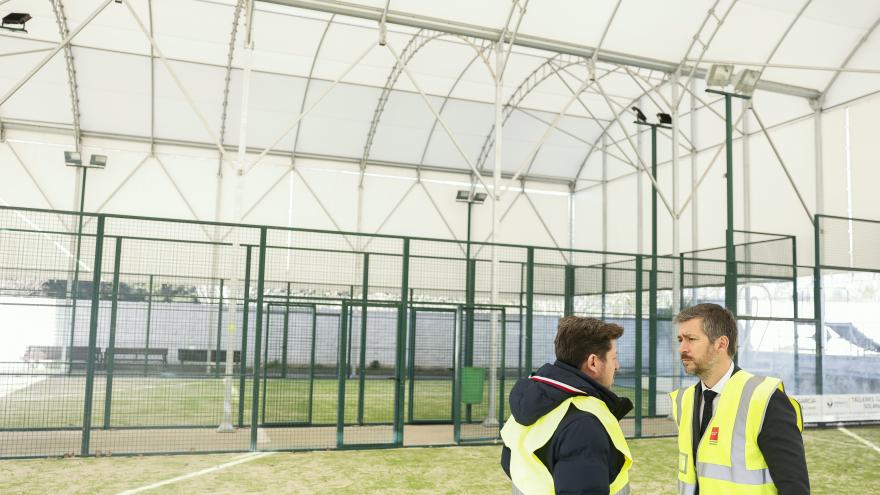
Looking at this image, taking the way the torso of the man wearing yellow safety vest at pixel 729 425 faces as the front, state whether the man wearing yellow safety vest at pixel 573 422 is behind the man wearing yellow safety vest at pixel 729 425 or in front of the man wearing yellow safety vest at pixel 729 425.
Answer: in front

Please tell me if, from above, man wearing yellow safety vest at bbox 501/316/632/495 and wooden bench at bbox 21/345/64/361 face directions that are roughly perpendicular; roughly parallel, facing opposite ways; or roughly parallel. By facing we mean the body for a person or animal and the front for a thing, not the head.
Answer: roughly perpendicular

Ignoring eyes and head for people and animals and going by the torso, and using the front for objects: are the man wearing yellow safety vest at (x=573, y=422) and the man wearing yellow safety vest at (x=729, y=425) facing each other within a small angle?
yes

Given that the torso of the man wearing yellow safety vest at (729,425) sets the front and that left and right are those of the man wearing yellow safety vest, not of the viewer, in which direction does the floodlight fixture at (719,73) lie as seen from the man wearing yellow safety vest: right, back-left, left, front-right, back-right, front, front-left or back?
back-right

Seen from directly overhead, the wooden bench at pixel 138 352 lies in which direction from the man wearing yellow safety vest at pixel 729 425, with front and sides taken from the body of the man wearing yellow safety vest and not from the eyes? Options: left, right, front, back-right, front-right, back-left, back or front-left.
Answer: right

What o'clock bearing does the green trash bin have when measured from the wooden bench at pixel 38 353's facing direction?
The green trash bin is roughly at 10 o'clock from the wooden bench.

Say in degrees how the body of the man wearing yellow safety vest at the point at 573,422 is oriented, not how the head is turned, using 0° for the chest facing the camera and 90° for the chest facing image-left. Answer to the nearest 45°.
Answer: approximately 225°

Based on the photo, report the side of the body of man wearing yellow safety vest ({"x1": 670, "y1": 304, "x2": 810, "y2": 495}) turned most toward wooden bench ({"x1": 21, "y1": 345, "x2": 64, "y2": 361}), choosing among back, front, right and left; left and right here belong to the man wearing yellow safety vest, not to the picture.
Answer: right

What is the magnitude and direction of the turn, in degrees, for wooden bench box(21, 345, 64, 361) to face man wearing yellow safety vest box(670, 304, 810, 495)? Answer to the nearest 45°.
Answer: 0° — it already faces them

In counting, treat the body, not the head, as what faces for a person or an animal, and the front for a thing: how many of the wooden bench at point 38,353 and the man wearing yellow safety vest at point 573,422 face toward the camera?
1

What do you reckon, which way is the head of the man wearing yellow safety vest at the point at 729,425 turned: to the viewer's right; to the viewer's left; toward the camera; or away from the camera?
to the viewer's left

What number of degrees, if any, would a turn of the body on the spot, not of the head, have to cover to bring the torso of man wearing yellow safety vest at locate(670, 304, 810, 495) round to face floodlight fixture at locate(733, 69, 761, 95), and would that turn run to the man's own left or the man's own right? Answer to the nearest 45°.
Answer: approximately 135° to the man's own right
